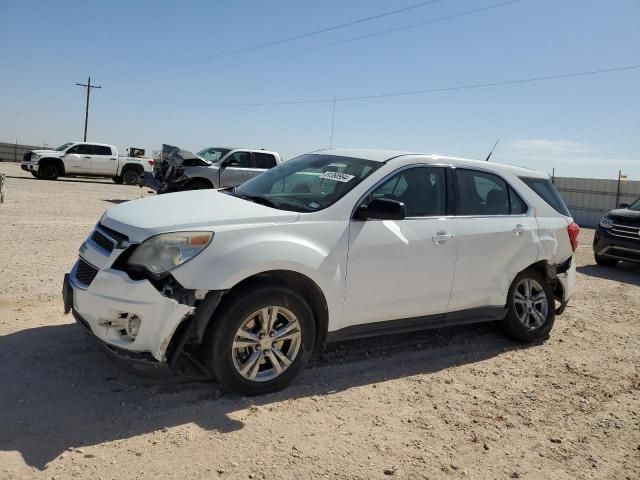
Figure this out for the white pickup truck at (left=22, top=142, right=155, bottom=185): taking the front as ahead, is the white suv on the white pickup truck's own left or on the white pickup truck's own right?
on the white pickup truck's own left

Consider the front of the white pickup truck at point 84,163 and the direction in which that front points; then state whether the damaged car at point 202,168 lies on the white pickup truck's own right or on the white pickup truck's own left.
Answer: on the white pickup truck's own left

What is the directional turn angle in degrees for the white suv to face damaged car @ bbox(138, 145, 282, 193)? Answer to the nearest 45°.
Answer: approximately 135° to its right

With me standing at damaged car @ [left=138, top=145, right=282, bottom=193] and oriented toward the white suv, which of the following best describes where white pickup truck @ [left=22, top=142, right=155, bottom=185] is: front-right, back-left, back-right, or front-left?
back-right

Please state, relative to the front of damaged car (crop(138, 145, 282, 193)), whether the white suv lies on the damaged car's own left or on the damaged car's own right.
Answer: on the damaged car's own left

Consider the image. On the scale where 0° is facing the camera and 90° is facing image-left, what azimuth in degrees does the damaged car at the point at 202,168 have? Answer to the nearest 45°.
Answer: approximately 45°

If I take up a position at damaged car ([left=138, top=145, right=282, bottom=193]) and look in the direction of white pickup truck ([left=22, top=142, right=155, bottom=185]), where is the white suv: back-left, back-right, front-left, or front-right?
back-left

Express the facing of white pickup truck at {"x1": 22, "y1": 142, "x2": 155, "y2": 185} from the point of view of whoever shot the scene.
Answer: facing to the left of the viewer
